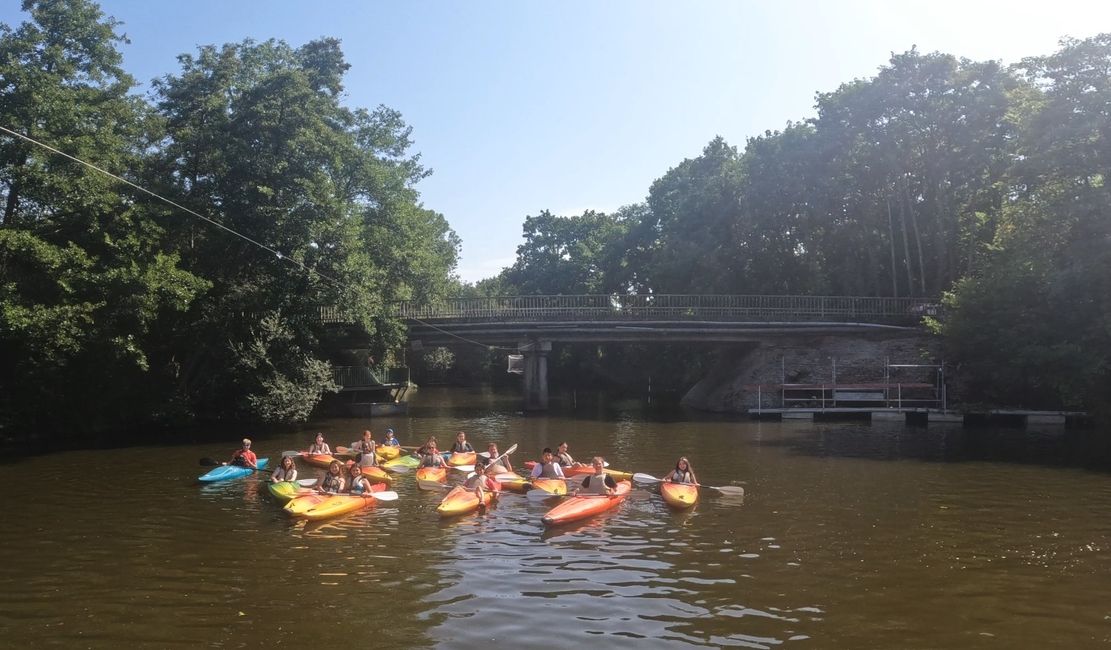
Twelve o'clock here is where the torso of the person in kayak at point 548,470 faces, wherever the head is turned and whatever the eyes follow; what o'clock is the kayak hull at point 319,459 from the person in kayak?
The kayak hull is roughly at 4 o'clock from the person in kayak.

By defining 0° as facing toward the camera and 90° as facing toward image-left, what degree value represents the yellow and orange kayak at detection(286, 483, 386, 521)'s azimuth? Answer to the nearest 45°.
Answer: approximately 45°

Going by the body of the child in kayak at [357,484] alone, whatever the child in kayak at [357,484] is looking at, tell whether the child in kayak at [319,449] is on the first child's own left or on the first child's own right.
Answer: on the first child's own right

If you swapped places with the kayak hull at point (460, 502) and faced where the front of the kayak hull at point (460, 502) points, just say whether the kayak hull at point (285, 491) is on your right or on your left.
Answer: on your right

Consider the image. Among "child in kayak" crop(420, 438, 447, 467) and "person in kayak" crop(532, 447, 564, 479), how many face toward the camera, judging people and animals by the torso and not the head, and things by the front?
2

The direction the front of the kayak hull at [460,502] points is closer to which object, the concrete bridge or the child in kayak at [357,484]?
the child in kayak

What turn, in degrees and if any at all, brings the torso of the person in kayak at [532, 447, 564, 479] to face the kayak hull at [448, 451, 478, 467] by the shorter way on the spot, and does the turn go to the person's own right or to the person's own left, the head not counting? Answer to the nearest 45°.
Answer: approximately 135° to the person's own right

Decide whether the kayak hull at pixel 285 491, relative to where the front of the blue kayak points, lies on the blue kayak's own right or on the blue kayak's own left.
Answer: on the blue kayak's own left

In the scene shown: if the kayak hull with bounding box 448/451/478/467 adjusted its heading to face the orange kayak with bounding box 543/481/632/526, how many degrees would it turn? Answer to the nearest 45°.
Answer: approximately 45° to its left

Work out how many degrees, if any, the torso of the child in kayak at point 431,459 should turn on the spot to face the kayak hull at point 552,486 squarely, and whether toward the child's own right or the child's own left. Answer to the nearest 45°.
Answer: approximately 45° to the child's own left
